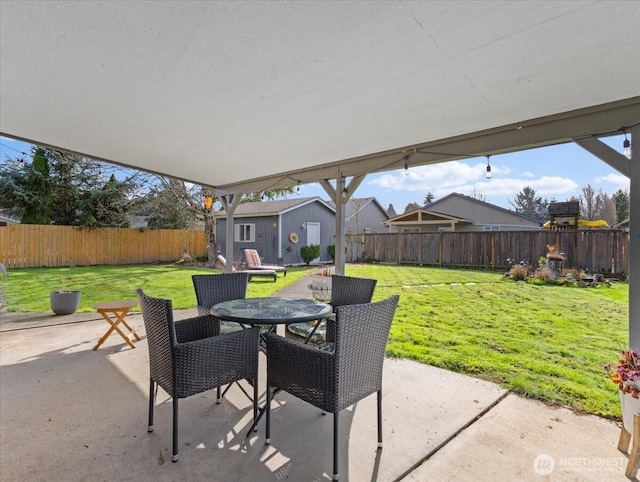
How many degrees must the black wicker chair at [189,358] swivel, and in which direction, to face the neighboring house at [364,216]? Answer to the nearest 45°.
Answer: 0° — it already faces it

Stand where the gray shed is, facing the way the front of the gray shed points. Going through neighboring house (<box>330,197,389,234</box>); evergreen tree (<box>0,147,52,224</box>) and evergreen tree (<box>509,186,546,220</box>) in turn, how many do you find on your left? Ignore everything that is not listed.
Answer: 2

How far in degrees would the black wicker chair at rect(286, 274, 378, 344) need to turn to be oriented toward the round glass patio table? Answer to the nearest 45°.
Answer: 0° — it already faces it

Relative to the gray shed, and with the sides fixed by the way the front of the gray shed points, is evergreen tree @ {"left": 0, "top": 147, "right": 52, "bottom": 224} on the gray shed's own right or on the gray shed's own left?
on the gray shed's own right

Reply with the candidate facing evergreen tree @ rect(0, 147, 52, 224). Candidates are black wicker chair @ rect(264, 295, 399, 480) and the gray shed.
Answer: the black wicker chair

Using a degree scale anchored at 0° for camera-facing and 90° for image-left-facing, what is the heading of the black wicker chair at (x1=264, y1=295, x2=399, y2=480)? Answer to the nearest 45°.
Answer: approximately 135°

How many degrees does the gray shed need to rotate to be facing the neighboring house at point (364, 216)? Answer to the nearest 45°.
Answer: approximately 90° to its left

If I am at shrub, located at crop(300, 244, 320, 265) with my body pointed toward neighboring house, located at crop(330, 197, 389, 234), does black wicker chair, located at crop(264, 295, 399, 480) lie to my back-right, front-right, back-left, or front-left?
back-right

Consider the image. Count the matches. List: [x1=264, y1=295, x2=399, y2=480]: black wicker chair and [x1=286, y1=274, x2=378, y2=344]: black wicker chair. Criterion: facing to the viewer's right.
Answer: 0

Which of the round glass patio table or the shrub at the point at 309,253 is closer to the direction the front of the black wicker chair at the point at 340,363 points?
the round glass patio table

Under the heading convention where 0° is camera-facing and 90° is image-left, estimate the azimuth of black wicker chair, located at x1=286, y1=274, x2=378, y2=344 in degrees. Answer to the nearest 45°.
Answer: approximately 45°

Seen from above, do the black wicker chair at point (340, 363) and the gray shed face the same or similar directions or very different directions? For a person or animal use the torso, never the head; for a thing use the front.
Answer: very different directions

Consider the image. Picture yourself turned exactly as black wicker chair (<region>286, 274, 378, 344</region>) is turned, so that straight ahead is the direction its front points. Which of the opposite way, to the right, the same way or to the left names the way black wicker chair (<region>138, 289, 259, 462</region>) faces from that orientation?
the opposite way

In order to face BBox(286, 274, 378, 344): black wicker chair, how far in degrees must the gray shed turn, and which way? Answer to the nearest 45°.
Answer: approximately 45° to its right
